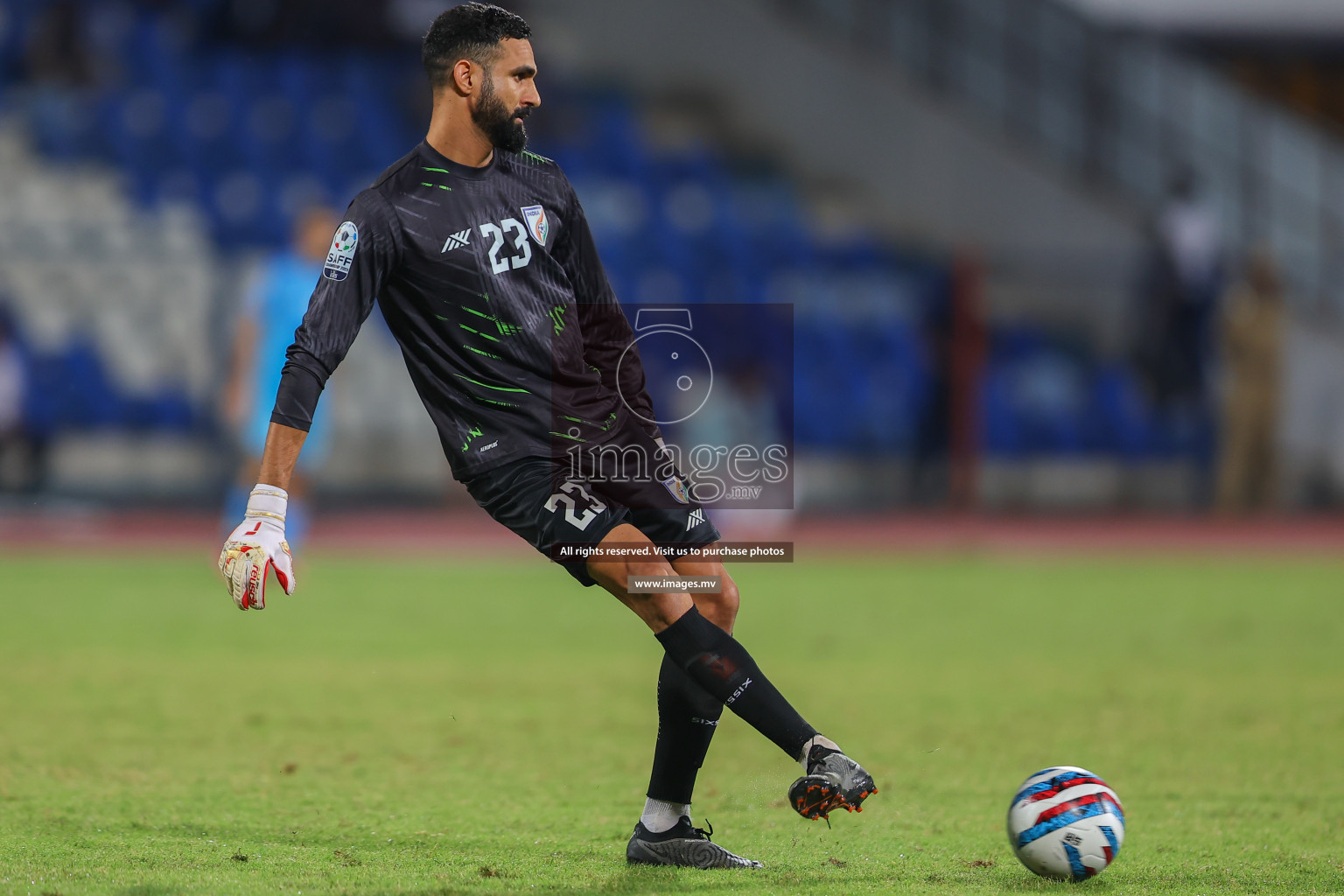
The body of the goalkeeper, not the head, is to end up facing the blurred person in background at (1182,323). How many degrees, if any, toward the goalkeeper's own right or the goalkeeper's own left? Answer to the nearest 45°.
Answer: approximately 90° to the goalkeeper's own left

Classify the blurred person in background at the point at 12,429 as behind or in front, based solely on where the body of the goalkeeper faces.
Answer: behind

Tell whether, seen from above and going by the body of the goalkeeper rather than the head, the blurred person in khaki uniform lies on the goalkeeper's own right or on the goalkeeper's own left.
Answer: on the goalkeeper's own left

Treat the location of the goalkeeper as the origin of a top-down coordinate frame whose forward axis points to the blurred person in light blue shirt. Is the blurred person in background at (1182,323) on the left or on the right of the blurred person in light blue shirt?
right

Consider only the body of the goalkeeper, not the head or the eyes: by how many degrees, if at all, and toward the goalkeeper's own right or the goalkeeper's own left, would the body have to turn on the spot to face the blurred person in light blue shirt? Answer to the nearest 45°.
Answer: approximately 135° to the goalkeeper's own left

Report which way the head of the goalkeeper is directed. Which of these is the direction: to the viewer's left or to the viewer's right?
to the viewer's right

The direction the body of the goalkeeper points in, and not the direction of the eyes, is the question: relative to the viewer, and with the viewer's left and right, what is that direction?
facing the viewer and to the right of the viewer
